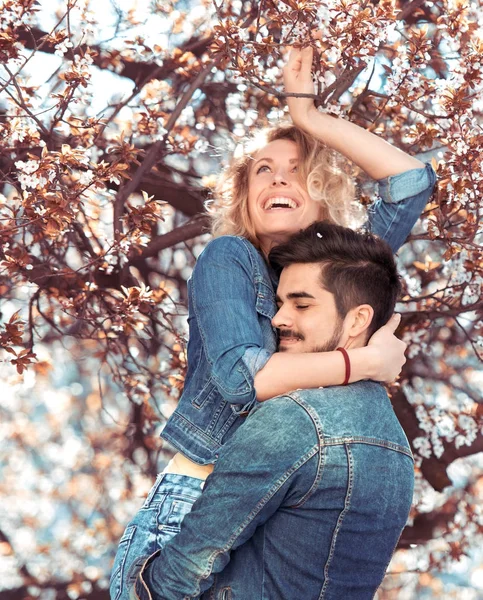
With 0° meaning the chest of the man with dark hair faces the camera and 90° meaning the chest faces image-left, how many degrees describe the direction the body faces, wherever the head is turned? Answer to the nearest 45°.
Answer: approximately 135°
